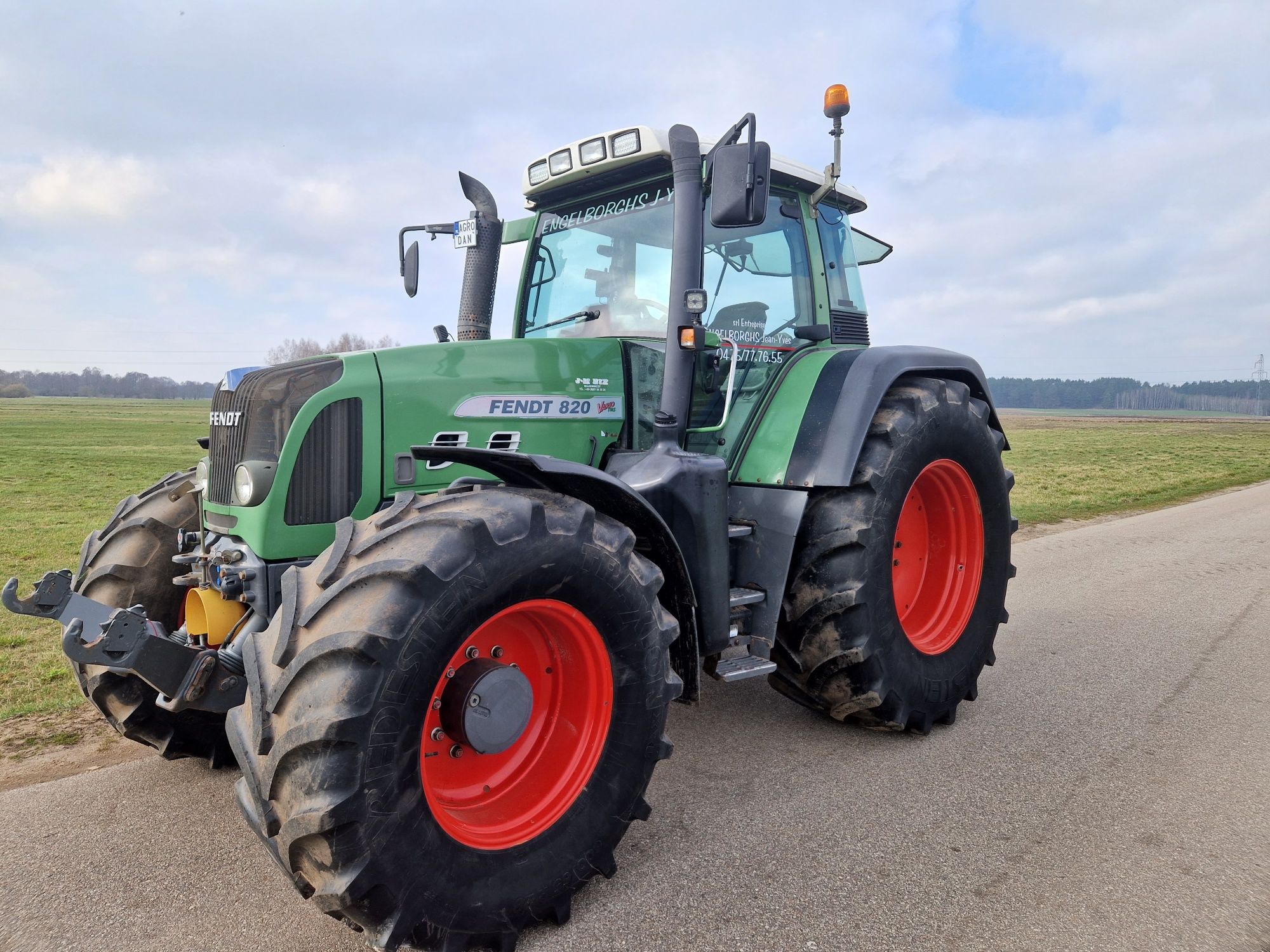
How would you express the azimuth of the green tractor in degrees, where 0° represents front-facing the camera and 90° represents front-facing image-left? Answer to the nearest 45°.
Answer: approximately 45°
